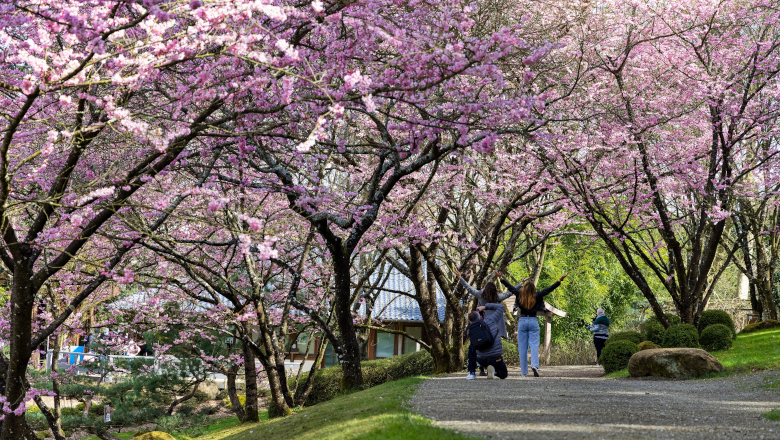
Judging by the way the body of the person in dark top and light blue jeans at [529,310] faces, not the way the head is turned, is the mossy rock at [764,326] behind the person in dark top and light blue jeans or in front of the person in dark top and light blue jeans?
in front

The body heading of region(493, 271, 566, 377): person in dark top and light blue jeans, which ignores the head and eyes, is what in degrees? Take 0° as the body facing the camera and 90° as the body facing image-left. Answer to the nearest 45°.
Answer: approximately 180°

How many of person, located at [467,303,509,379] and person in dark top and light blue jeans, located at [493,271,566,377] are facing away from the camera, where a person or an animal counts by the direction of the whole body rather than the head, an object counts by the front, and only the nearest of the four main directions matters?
2

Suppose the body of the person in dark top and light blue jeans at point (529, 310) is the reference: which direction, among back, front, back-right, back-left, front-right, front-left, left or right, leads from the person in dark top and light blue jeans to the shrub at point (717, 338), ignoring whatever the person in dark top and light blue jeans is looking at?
front-right

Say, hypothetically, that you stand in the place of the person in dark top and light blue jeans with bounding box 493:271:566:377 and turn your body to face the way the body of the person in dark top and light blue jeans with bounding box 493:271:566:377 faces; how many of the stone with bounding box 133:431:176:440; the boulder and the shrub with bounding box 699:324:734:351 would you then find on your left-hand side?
1

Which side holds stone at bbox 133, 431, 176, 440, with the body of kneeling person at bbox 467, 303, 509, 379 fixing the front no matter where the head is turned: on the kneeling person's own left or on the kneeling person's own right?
on the kneeling person's own left

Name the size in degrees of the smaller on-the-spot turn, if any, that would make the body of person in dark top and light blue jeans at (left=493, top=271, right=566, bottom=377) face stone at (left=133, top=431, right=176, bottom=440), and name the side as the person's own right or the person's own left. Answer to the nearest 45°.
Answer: approximately 90° to the person's own left

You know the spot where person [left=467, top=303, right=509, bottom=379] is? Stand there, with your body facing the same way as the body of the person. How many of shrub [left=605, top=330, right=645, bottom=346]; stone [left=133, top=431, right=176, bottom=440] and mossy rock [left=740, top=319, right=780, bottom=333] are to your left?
1

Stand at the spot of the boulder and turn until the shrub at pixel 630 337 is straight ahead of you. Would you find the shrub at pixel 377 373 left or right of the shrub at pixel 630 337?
left

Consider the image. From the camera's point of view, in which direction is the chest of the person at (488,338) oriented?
away from the camera

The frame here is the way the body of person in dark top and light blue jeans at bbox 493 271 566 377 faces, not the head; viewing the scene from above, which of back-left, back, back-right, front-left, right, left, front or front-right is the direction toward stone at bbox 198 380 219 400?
front-left

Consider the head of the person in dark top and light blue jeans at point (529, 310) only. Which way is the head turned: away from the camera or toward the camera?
away from the camera
